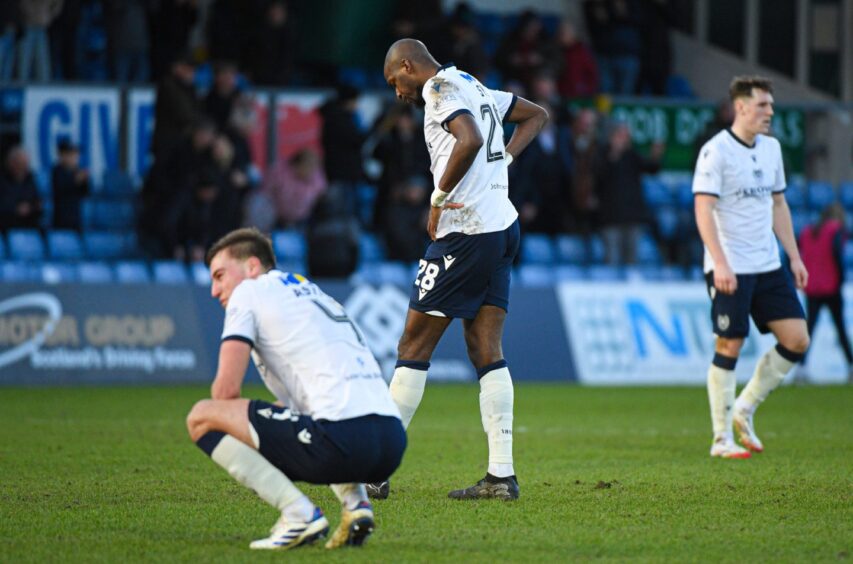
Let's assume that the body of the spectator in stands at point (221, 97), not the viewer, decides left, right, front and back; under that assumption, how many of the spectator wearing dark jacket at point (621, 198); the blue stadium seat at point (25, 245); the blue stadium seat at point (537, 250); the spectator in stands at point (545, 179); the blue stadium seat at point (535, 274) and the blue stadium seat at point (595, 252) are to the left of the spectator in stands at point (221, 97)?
5

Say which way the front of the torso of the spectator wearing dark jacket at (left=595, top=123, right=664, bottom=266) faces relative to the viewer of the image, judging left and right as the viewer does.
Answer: facing the viewer

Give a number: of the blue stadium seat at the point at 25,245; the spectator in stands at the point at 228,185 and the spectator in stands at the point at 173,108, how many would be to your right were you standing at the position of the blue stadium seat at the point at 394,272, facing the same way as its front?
3

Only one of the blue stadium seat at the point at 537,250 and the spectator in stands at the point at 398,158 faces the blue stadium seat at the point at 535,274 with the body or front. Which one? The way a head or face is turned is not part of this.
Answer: the blue stadium seat at the point at 537,250

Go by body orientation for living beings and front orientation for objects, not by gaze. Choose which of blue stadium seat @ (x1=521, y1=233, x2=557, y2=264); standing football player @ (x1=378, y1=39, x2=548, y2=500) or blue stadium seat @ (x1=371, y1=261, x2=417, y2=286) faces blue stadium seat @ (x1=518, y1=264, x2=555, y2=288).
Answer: blue stadium seat @ (x1=521, y1=233, x2=557, y2=264)

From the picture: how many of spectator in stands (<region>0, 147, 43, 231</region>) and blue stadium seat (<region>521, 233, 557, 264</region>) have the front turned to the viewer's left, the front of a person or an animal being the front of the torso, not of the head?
0

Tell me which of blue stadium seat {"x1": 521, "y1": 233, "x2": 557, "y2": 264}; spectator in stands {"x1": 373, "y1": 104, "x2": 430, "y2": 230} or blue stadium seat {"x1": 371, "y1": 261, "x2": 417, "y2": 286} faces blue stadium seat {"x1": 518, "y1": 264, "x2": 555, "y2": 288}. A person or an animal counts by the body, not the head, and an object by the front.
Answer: blue stadium seat {"x1": 521, "y1": 233, "x2": 557, "y2": 264}

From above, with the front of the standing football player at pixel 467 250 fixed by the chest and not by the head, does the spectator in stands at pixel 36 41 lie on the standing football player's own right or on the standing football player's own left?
on the standing football player's own right

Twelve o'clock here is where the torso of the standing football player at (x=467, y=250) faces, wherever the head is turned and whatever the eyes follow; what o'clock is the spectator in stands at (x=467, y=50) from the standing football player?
The spectator in stands is roughly at 3 o'clock from the standing football player.

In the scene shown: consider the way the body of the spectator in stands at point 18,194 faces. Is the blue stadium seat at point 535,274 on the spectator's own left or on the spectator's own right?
on the spectator's own left

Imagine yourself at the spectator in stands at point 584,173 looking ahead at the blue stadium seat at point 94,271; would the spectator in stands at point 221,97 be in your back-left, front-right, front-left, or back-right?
front-right

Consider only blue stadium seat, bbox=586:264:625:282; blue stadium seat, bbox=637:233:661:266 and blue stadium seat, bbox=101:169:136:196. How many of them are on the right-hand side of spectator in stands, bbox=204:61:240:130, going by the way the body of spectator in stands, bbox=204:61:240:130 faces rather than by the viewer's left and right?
1

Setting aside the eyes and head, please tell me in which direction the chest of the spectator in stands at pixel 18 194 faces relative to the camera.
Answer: toward the camera

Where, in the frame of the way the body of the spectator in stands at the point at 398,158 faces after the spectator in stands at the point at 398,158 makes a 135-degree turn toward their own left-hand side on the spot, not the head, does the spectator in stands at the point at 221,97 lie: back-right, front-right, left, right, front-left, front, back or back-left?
back

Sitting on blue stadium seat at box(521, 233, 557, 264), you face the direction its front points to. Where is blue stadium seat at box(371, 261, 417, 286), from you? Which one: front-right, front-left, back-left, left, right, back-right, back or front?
front-right
